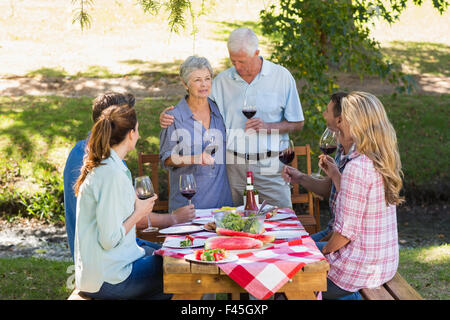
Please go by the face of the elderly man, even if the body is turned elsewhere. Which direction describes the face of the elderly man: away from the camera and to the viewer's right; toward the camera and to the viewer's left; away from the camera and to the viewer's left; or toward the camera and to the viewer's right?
toward the camera and to the viewer's left

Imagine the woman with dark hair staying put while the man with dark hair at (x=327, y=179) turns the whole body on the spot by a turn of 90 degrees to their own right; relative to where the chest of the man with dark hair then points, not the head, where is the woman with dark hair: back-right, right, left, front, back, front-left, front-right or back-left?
back-left

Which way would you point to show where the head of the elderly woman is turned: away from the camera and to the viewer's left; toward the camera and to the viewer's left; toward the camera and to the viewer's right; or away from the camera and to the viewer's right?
toward the camera and to the viewer's right

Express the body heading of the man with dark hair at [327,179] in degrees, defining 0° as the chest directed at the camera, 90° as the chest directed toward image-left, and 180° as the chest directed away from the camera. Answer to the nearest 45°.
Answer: approximately 90°

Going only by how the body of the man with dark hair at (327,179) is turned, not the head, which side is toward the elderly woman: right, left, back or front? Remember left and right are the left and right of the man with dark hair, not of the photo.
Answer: front

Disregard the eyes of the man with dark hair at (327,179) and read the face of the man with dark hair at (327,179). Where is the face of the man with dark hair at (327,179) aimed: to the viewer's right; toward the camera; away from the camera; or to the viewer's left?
to the viewer's left

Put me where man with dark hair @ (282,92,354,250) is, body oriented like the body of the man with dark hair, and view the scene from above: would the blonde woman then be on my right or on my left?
on my left

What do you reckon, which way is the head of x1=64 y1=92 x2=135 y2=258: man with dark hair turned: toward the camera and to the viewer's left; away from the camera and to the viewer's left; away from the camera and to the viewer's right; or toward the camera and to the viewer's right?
away from the camera and to the viewer's right

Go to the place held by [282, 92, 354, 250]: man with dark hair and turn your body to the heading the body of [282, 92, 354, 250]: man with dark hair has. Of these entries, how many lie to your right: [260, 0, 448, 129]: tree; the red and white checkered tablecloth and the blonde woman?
1

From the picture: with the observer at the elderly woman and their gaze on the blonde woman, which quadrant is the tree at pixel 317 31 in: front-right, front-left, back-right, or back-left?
back-left

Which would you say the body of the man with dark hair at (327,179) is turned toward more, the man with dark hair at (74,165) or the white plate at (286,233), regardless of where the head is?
the man with dark hair

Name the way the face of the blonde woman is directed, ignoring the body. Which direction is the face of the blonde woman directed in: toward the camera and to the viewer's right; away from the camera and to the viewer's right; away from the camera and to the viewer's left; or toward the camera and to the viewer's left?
away from the camera and to the viewer's left

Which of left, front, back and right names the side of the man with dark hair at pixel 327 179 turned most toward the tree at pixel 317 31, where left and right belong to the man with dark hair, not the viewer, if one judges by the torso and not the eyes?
right
